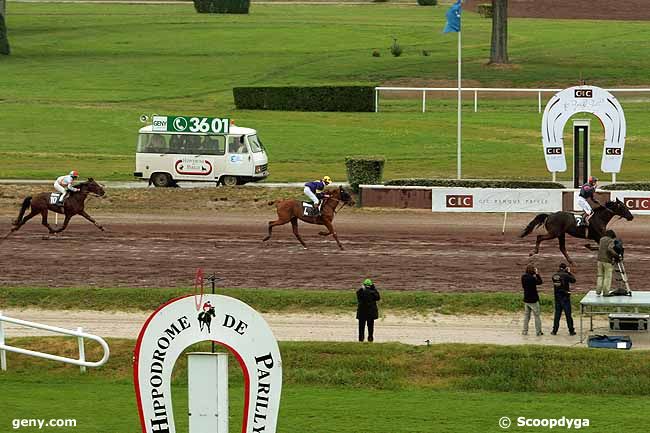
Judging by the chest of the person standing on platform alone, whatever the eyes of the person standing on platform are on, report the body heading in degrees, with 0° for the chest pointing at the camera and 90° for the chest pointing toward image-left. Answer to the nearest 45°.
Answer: approximately 225°

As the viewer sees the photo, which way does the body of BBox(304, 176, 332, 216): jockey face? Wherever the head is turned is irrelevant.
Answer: to the viewer's right

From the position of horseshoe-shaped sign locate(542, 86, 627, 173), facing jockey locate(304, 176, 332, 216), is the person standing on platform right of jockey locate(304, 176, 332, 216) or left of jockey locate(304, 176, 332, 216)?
left

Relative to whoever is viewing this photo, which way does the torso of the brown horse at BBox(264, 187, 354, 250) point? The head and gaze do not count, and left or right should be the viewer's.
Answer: facing to the right of the viewer

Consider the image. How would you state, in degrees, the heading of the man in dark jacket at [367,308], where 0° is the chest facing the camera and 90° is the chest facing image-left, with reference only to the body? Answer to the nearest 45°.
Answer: approximately 180°

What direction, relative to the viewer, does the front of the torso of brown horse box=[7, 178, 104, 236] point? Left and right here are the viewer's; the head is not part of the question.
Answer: facing to the right of the viewer

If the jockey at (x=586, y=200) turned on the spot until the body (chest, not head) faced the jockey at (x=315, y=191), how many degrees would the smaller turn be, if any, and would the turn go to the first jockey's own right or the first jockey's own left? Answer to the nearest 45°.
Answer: approximately 180°

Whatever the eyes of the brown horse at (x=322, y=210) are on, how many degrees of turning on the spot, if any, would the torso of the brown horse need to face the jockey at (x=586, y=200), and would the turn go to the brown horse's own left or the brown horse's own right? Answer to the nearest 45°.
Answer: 0° — it already faces them

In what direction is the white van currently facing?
to the viewer's right
